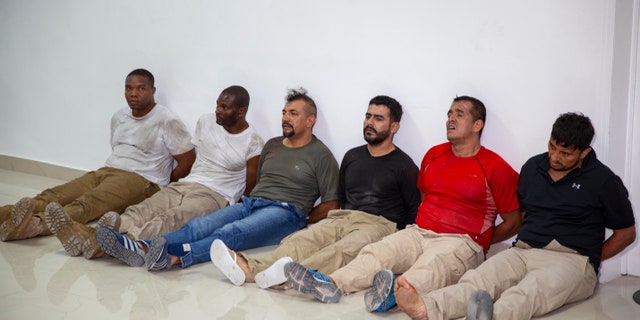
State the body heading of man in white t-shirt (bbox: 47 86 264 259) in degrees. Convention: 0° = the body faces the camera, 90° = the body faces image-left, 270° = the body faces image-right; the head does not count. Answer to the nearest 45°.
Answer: approximately 45°

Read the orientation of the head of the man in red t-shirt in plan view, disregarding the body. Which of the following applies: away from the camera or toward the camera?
toward the camera

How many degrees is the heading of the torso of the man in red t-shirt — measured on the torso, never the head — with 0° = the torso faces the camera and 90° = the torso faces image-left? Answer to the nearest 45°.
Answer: approximately 45°

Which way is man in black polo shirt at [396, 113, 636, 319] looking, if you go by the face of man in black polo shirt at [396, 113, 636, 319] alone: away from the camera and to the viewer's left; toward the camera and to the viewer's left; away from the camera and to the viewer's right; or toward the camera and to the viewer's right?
toward the camera and to the viewer's left

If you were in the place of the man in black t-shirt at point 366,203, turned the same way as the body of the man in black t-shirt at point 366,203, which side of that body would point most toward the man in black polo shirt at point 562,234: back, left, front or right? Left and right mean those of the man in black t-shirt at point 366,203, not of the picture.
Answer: left

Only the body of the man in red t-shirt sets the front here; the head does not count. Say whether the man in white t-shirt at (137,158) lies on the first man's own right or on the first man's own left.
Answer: on the first man's own right

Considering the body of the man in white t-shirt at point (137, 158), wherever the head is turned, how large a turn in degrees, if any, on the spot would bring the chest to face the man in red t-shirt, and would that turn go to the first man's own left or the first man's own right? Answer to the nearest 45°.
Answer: approximately 90° to the first man's own left

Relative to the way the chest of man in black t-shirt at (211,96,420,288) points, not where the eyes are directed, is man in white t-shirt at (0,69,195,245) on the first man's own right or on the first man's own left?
on the first man's own right

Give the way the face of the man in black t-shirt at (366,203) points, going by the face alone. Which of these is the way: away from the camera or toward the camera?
toward the camera

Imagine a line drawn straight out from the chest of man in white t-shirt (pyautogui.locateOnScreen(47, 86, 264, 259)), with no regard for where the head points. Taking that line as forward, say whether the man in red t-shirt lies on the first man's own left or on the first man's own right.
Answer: on the first man's own left

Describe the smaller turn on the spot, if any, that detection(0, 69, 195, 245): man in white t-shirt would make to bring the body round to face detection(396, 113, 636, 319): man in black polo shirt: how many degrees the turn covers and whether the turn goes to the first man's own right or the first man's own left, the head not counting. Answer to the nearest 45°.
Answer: approximately 90° to the first man's own left

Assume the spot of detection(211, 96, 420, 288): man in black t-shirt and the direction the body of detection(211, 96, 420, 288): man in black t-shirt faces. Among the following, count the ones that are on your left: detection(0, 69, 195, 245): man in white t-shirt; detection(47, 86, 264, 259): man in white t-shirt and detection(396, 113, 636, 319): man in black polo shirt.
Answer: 1
